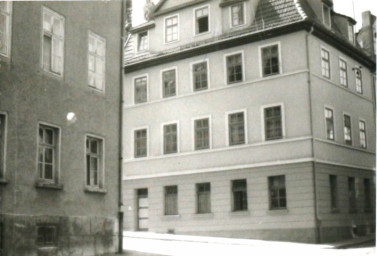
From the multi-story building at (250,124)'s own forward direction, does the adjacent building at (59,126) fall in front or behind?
in front

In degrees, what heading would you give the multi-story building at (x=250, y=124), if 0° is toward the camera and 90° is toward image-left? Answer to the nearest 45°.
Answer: approximately 45°

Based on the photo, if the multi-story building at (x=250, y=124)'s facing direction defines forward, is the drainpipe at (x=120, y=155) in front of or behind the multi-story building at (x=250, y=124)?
in front
